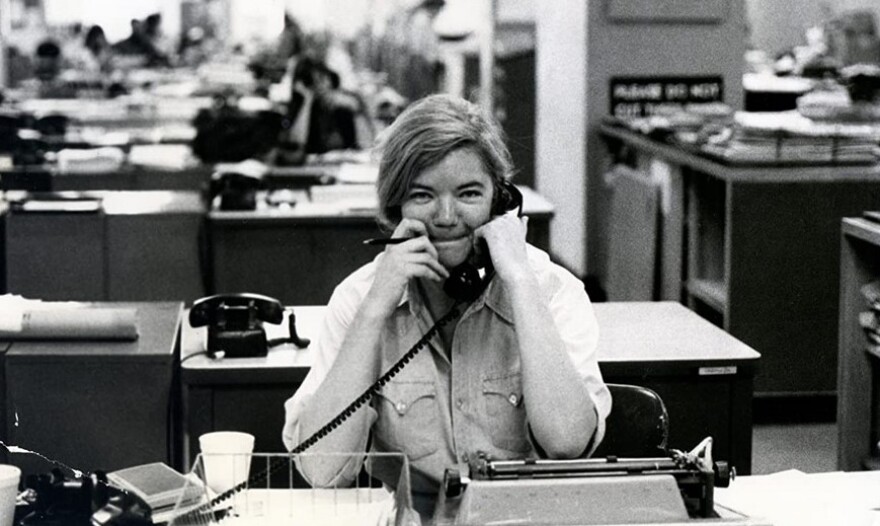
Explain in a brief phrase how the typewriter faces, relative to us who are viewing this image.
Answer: facing away from the viewer

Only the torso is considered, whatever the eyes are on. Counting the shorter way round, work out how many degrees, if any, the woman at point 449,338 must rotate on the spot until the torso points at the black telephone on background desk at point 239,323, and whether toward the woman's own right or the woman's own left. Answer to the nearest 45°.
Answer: approximately 135° to the woman's own right

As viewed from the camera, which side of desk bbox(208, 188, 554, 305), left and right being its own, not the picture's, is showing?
back

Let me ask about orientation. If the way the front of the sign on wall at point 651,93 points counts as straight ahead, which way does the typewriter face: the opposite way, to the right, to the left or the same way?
the opposite way

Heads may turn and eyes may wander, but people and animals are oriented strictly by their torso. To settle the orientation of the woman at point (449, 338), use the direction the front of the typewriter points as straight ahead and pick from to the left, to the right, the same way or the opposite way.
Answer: the opposite way

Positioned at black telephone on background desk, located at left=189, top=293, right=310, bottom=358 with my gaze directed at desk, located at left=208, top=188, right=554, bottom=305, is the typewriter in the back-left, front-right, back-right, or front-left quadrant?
back-right
